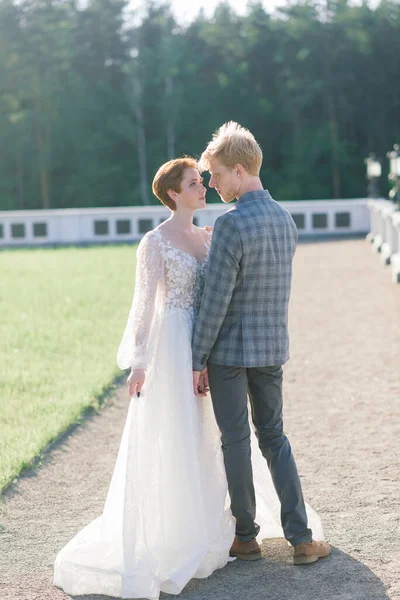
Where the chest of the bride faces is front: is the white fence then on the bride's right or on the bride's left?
on the bride's left

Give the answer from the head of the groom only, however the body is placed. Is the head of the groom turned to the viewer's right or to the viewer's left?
to the viewer's left

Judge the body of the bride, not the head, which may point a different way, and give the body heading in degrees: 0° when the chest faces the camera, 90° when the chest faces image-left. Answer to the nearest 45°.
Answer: approximately 315°

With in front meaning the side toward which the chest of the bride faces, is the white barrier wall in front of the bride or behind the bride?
behind
